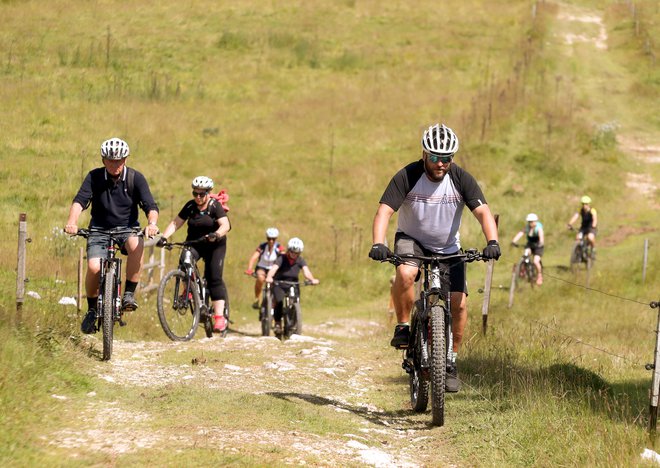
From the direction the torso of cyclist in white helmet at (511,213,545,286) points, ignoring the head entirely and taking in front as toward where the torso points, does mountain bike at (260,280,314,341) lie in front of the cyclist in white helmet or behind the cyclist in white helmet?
in front

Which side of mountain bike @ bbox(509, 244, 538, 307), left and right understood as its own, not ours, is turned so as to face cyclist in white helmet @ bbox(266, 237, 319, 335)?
front

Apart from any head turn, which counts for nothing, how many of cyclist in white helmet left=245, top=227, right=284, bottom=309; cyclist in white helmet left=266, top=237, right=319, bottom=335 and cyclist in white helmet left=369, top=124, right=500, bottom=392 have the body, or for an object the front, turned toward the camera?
3

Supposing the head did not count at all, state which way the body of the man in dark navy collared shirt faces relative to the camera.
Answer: toward the camera

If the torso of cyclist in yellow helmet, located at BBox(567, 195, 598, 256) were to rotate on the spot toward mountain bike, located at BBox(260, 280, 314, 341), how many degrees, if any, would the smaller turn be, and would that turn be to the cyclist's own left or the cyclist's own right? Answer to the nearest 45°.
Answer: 0° — they already face it

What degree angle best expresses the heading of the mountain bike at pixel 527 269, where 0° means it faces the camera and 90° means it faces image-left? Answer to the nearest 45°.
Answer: approximately 45°

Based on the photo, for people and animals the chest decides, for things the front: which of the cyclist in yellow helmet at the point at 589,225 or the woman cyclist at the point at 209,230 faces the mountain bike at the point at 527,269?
the cyclist in yellow helmet

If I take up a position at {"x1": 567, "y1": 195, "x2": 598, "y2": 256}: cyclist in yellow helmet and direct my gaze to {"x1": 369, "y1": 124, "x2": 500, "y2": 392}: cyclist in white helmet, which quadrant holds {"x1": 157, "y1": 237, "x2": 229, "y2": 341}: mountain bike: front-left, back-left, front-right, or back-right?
front-right

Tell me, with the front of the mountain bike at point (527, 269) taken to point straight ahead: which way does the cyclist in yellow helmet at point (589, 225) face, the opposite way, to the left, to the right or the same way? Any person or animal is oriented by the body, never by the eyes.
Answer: the same way

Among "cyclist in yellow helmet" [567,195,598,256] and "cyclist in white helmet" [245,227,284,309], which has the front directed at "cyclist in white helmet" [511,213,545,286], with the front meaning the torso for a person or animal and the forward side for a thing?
"cyclist in yellow helmet" [567,195,598,256]

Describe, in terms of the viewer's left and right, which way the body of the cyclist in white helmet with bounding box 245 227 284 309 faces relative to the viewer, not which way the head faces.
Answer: facing the viewer

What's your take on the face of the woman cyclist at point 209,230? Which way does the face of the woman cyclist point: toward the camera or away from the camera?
toward the camera

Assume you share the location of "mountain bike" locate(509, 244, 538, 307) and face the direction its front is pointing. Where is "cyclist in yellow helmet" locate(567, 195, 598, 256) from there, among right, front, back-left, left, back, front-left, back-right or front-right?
back

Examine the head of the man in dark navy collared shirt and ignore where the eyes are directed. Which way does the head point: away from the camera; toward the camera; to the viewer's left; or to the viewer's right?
toward the camera

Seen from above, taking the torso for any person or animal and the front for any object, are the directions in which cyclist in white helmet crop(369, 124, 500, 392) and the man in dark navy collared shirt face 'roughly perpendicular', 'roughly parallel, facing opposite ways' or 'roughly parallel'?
roughly parallel

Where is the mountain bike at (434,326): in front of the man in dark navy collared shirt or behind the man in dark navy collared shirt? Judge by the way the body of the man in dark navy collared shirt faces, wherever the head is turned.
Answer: in front

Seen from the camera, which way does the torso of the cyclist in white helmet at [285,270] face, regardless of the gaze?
toward the camera

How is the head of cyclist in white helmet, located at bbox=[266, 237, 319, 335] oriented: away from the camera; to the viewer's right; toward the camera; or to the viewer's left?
toward the camera
